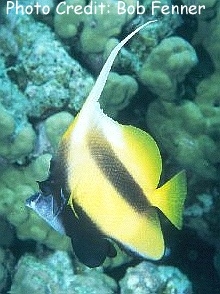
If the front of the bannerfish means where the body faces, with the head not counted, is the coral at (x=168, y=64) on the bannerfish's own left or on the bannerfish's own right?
on the bannerfish's own right

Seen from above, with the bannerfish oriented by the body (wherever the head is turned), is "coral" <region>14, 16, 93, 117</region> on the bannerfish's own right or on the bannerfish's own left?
on the bannerfish's own right

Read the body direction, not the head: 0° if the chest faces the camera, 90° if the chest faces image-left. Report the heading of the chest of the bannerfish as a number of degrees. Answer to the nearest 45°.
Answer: approximately 90°

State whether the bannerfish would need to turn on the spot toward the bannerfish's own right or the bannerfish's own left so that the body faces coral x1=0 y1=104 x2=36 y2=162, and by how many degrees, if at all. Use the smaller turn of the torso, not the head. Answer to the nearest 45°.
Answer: approximately 90° to the bannerfish's own right

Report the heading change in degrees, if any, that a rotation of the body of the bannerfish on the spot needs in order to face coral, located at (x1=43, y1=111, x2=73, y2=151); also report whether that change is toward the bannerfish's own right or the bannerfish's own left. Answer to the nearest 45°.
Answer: approximately 90° to the bannerfish's own right

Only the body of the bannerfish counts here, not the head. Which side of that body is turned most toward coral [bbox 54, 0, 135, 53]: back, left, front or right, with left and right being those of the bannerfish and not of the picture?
right
